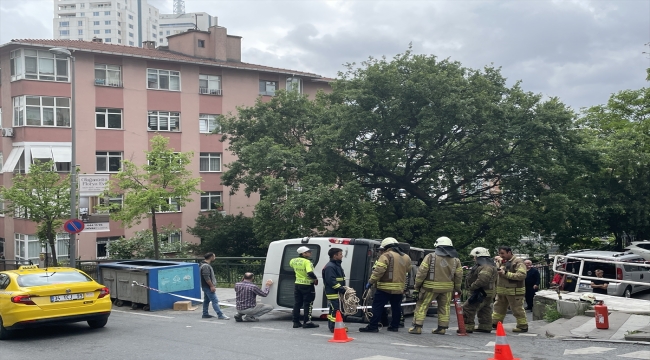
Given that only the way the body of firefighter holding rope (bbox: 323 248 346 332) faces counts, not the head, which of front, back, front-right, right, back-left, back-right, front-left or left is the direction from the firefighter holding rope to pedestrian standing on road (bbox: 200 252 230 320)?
back-left

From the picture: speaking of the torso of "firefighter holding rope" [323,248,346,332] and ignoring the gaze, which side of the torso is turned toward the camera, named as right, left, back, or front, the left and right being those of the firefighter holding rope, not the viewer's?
right

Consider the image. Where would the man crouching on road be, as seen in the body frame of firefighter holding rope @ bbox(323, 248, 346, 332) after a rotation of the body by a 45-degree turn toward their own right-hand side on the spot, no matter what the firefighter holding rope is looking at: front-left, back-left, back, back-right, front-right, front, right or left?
back

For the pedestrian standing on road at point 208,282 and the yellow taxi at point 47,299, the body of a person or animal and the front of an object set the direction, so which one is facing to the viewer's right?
the pedestrian standing on road

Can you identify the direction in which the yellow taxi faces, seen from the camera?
facing away from the viewer and to the left of the viewer

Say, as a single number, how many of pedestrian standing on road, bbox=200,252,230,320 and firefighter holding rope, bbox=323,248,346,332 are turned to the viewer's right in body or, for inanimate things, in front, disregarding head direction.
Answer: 2

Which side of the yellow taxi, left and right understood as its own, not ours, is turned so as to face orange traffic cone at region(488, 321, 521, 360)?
back

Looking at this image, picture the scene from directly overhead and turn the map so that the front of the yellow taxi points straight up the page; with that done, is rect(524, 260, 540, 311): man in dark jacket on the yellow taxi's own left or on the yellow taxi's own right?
on the yellow taxi's own right

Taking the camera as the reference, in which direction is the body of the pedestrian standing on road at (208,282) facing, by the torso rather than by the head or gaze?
to the viewer's right

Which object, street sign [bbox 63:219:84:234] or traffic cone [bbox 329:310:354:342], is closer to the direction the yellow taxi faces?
the street sign

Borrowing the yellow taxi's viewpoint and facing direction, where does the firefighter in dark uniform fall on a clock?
The firefighter in dark uniform is roughly at 5 o'clock from the yellow taxi.

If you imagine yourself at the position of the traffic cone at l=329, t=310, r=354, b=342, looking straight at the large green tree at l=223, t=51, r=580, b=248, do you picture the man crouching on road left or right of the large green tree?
left
